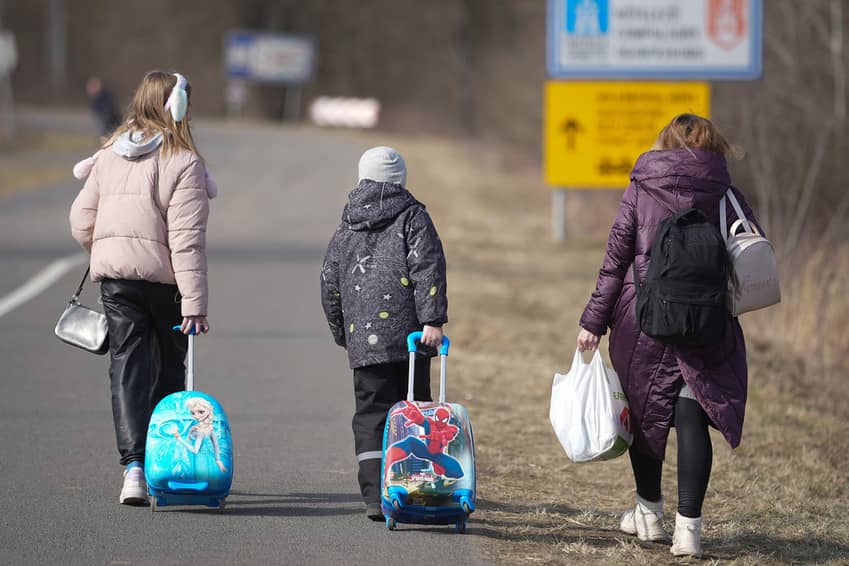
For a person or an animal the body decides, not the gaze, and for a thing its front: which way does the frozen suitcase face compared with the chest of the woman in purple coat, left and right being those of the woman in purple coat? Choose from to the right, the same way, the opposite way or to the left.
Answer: the opposite way

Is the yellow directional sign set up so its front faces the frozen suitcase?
yes

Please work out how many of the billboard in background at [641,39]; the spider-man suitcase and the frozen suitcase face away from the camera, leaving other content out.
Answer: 0

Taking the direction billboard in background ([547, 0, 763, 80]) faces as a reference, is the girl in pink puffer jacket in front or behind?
in front

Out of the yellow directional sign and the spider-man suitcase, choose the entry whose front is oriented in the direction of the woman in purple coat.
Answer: the yellow directional sign

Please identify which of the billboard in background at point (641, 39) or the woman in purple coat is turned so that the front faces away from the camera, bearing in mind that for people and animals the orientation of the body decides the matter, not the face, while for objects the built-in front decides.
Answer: the woman in purple coat

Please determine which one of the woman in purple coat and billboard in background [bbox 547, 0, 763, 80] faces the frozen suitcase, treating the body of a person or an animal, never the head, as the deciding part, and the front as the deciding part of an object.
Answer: the billboard in background

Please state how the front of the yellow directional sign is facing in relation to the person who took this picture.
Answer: facing the viewer

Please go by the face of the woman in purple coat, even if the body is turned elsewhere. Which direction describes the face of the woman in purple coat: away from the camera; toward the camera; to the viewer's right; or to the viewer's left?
away from the camera

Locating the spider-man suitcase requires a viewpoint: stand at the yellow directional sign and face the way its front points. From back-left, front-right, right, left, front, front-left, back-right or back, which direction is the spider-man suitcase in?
front

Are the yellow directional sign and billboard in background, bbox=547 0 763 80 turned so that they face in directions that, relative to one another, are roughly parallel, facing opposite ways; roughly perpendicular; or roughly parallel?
roughly parallel

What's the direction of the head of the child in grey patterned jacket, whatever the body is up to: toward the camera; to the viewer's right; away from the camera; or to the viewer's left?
away from the camera

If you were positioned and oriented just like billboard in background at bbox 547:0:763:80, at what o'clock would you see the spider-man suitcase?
The spider-man suitcase is roughly at 12 o'clock from the billboard in background.

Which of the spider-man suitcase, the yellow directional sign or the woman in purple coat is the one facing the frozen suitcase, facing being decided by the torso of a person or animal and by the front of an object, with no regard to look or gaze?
the yellow directional sign

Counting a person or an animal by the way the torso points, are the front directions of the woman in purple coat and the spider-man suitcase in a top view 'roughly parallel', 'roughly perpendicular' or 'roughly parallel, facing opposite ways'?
roughly parallel, facing opposite ways
